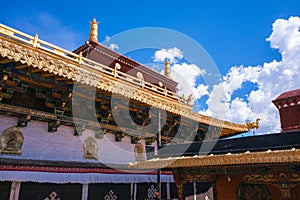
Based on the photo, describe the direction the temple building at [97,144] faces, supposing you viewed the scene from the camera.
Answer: facing the viewer and to the right of the viewer

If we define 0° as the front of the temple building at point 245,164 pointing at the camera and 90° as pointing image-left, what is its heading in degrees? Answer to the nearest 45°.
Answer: approximately 45°

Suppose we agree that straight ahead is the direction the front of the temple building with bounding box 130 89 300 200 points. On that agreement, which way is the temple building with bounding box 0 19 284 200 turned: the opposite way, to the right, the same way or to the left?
to the left
